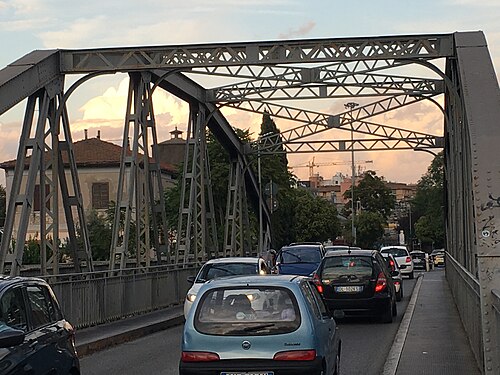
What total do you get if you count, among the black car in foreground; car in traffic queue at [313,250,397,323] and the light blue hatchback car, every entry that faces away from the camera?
2

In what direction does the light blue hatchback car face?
away from the camera

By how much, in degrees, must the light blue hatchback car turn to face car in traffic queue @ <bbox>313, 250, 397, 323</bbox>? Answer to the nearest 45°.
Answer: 0° — it already faces it

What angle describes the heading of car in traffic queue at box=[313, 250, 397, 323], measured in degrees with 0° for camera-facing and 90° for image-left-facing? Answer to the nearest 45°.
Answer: approximately 180°

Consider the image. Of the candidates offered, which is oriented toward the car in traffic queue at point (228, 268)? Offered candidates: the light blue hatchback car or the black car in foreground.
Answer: the light blue hatchback car

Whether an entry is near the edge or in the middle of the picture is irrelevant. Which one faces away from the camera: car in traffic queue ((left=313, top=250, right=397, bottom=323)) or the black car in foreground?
the car in traffic queue

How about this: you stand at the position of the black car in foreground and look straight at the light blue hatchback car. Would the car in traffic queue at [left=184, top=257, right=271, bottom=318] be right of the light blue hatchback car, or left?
left

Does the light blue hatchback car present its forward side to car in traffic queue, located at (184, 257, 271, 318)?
yes

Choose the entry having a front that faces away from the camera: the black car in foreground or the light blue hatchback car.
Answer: the light blue hatchback car

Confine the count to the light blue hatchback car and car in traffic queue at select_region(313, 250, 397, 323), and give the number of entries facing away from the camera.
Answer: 2

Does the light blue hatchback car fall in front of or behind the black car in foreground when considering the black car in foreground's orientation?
behind

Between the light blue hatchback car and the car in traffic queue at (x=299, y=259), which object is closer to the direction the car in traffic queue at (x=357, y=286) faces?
the car in traffic queue

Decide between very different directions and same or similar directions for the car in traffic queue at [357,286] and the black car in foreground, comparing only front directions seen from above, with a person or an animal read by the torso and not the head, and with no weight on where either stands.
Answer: very different directions

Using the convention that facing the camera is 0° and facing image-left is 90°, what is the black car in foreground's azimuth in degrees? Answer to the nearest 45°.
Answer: approximately 45°
